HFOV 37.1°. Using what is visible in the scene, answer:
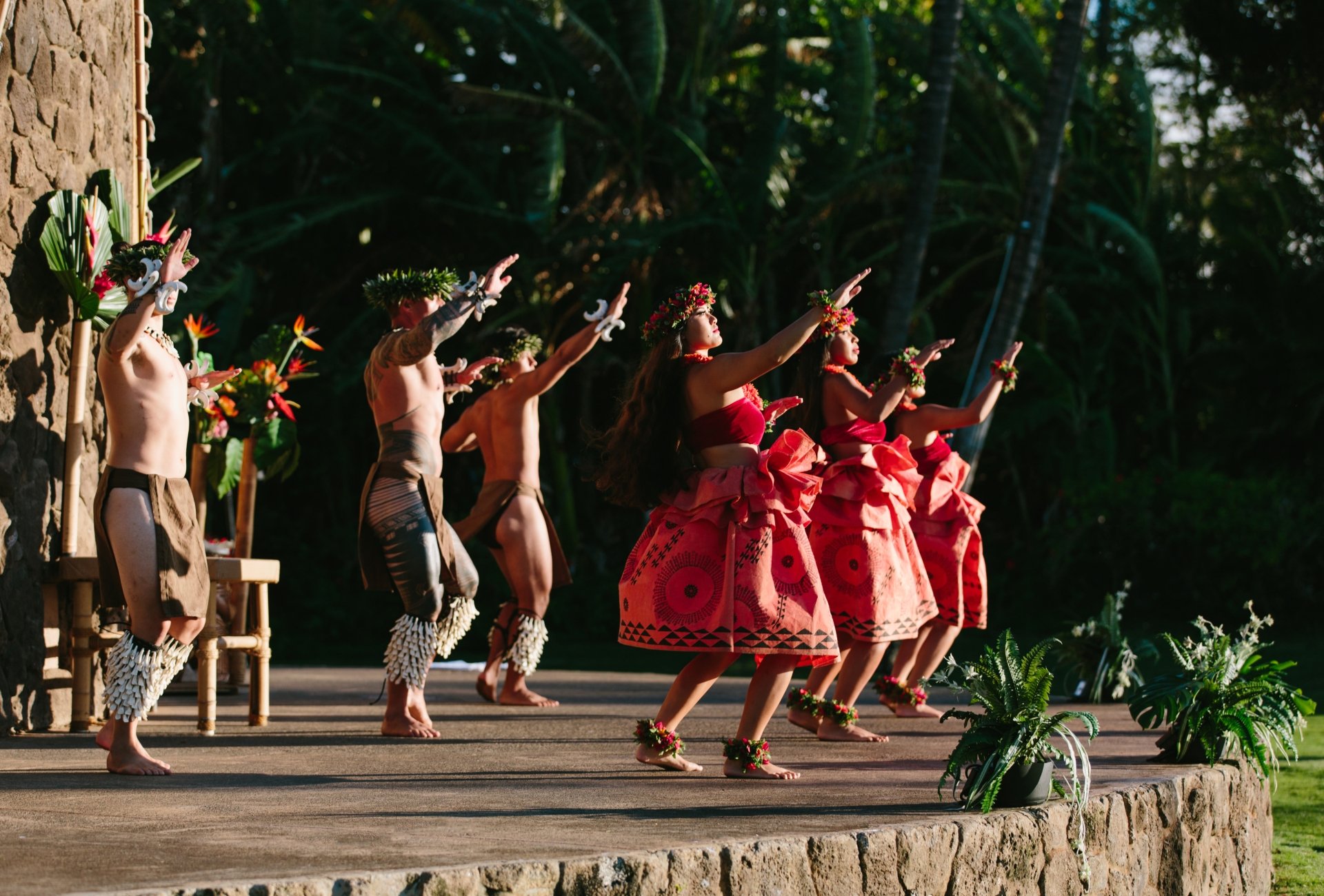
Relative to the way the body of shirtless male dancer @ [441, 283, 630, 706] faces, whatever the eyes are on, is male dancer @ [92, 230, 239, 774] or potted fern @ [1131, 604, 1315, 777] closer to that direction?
the potted fern

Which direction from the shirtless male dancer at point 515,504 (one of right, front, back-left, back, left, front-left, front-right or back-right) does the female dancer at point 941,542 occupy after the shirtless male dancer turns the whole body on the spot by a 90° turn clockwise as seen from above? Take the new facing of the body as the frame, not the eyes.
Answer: front-left

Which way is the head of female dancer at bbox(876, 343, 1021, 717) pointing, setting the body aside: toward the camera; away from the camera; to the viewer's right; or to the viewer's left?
to the viewer's right

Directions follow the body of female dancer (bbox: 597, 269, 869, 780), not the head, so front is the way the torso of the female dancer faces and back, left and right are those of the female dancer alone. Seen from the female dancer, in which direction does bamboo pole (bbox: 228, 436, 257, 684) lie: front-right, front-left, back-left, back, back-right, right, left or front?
back-left

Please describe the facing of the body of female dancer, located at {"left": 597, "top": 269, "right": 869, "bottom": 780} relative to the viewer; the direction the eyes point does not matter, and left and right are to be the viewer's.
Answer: facing to the right of the viewer

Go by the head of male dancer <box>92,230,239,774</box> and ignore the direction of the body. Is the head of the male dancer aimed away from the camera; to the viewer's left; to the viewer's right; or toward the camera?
to the viewer's right

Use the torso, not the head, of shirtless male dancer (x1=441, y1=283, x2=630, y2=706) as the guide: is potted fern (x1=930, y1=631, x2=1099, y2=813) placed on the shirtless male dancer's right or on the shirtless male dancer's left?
on the shirtless male dancer's right

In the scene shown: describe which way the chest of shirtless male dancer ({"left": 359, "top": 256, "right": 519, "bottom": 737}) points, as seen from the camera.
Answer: to the viewer's right

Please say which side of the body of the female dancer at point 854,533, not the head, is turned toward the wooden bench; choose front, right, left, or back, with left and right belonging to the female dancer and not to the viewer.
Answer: back

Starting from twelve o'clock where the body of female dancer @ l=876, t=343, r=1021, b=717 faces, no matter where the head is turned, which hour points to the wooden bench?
The wooden bench is roughly at 5 o'clock from the female dancer.

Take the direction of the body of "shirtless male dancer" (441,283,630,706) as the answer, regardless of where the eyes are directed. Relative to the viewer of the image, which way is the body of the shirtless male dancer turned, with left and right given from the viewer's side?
facing away from the viewer and to the right of the viewer

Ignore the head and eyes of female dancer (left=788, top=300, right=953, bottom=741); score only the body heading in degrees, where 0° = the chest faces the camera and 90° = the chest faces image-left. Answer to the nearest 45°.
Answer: approximately 270°

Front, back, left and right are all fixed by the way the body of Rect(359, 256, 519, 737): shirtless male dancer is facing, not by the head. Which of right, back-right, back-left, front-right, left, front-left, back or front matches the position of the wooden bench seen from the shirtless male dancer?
back
